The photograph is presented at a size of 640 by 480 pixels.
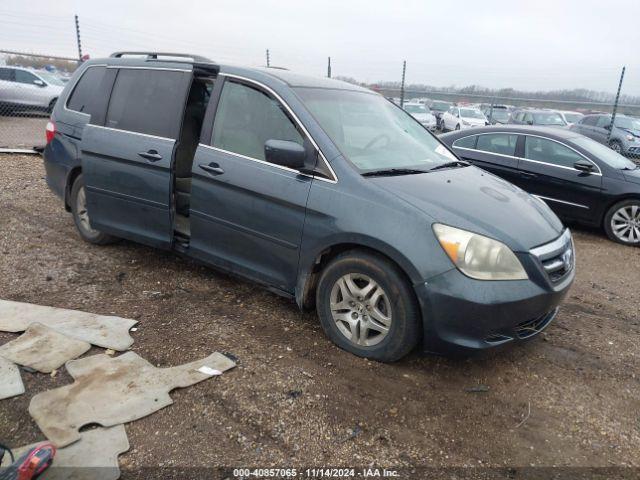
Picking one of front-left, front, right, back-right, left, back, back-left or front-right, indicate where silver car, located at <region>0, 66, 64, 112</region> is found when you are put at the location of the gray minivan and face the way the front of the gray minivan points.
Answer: back

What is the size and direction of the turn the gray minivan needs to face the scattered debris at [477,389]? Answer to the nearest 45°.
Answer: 0° — it already faces it

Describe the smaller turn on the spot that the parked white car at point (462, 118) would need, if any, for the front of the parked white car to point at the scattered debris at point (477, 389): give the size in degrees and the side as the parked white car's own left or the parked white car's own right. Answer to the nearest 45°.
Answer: approximately 45° to the parked white car's own right

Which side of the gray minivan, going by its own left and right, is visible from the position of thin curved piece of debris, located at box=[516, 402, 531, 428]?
front

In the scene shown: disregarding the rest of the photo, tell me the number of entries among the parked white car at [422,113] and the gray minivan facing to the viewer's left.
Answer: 0

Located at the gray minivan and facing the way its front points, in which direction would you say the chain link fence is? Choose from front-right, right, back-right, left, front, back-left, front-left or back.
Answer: back

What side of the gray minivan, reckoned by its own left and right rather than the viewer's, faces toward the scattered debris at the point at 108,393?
right

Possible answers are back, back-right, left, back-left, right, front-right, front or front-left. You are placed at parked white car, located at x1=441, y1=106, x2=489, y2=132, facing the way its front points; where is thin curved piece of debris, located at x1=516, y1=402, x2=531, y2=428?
front-right

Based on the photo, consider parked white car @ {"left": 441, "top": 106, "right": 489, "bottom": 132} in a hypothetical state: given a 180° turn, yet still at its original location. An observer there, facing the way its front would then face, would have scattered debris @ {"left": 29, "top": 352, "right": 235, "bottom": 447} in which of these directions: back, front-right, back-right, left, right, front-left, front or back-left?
back-left

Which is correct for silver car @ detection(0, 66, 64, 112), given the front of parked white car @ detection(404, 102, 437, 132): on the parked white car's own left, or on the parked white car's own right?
on the parked white car's own right

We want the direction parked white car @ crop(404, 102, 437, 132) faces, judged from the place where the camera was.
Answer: facing the viewer and to the right of the viewer
